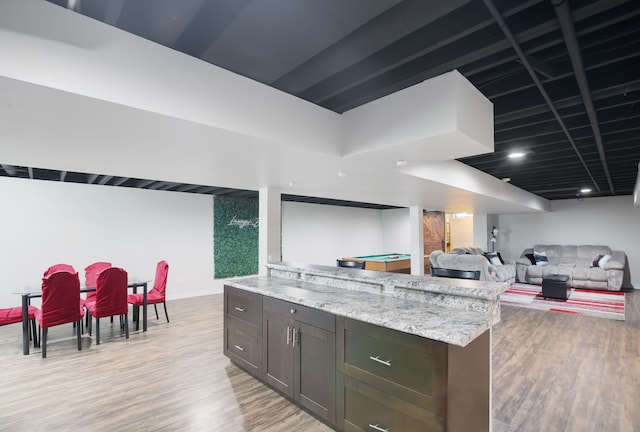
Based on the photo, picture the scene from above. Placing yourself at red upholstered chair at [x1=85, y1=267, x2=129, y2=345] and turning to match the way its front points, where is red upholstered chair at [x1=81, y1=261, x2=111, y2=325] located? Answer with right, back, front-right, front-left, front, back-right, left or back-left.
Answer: front-right

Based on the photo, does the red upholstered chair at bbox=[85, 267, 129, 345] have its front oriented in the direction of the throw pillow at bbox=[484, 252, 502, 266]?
no

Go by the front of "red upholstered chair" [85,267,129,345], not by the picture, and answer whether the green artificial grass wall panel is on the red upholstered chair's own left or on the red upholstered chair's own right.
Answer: on the red upholstered chair's own right

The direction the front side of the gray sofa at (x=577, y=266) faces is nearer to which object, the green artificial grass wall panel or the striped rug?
the striped rug

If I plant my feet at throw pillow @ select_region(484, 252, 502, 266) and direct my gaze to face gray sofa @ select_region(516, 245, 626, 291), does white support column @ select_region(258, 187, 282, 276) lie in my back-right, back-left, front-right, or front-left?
back-right

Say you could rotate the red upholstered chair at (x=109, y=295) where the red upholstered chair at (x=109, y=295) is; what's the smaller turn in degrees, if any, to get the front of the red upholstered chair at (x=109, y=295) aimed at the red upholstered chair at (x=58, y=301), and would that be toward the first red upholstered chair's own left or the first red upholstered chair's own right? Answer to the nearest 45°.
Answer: approximately 45° to the first red upholstered chair's own left

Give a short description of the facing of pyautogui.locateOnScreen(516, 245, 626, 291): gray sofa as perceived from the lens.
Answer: facing the viewer

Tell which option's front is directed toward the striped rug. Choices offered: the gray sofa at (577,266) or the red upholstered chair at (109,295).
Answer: the gray sofa

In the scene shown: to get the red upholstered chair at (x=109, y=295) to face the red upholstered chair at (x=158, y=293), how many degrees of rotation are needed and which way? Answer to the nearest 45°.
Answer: approximately 90° to its right

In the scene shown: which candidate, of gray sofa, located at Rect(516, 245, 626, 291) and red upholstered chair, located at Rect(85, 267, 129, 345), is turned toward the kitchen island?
the gray sofa

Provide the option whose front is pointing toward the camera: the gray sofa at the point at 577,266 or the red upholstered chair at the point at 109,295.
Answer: the gray sofa

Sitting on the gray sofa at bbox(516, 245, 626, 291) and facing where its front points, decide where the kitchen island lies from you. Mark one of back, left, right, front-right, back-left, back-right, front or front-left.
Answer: front

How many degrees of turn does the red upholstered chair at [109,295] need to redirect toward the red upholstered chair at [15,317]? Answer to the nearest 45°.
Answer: approximately 45° to its left

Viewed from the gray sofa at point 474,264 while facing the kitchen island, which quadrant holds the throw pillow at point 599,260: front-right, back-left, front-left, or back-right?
back-left

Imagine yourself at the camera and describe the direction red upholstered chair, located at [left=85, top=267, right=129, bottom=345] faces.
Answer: facing away from the viewer and to the left of the viewer
